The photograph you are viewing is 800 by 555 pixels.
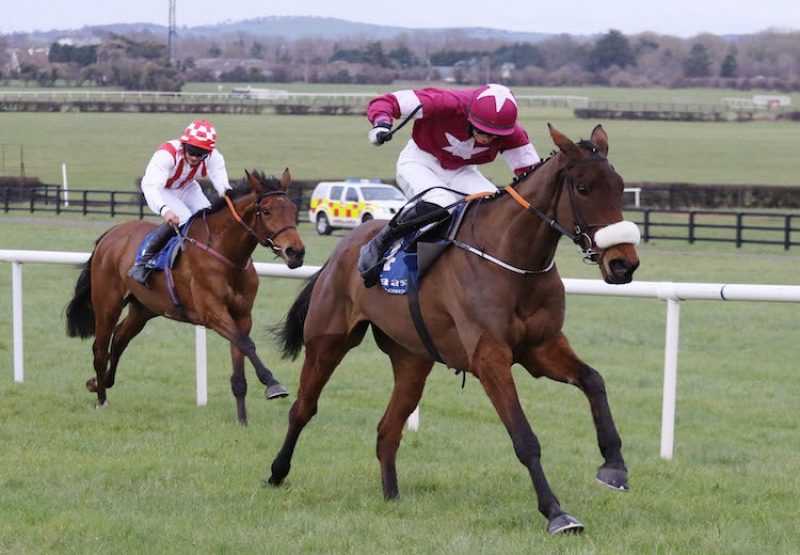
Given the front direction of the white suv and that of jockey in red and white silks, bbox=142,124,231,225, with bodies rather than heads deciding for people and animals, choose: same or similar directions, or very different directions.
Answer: same or similar directions

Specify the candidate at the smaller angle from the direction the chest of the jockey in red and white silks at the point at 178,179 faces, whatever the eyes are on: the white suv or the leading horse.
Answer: the leading horse

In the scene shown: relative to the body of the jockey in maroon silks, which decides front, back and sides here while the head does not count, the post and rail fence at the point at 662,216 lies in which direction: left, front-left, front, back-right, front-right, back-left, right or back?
back-left

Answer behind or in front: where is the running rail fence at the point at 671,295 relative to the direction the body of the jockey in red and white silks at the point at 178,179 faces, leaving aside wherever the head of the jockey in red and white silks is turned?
in front

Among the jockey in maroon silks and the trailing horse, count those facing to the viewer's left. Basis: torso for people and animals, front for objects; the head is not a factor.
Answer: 0

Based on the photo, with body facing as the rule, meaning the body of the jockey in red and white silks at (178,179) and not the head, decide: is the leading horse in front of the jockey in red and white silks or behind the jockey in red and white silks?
in front

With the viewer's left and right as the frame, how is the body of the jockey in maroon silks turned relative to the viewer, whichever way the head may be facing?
facing the viewer and to the right of the viewer

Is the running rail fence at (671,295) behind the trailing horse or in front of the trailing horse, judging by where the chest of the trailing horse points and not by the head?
in front

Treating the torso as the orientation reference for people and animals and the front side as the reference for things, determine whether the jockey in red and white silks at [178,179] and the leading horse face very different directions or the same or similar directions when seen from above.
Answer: same or similar directions

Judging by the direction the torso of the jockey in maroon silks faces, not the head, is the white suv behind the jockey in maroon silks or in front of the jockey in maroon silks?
behind

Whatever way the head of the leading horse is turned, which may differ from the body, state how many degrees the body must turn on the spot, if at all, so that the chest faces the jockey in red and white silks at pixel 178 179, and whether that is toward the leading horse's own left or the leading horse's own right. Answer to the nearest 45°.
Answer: approximately 180°

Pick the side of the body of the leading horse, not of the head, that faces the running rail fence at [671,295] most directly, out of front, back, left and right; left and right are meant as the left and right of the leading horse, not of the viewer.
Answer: left

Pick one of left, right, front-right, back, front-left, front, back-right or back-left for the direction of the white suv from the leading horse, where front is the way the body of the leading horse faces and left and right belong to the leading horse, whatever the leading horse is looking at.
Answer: back-left
